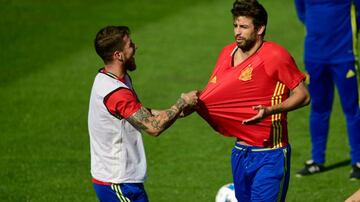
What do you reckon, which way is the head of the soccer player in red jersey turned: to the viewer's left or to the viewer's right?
to the viewer's left

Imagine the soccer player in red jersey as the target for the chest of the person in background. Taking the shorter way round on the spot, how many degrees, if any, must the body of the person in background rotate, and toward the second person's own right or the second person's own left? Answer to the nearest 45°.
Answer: approximately 45° to the second person's own left

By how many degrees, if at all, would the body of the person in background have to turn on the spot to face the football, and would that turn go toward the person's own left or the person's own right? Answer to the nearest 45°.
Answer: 0° — they already face it

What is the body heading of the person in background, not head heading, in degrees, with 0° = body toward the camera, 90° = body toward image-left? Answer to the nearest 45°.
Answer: approximately 45°

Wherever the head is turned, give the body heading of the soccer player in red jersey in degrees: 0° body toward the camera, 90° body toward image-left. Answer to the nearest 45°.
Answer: approximately 45°
